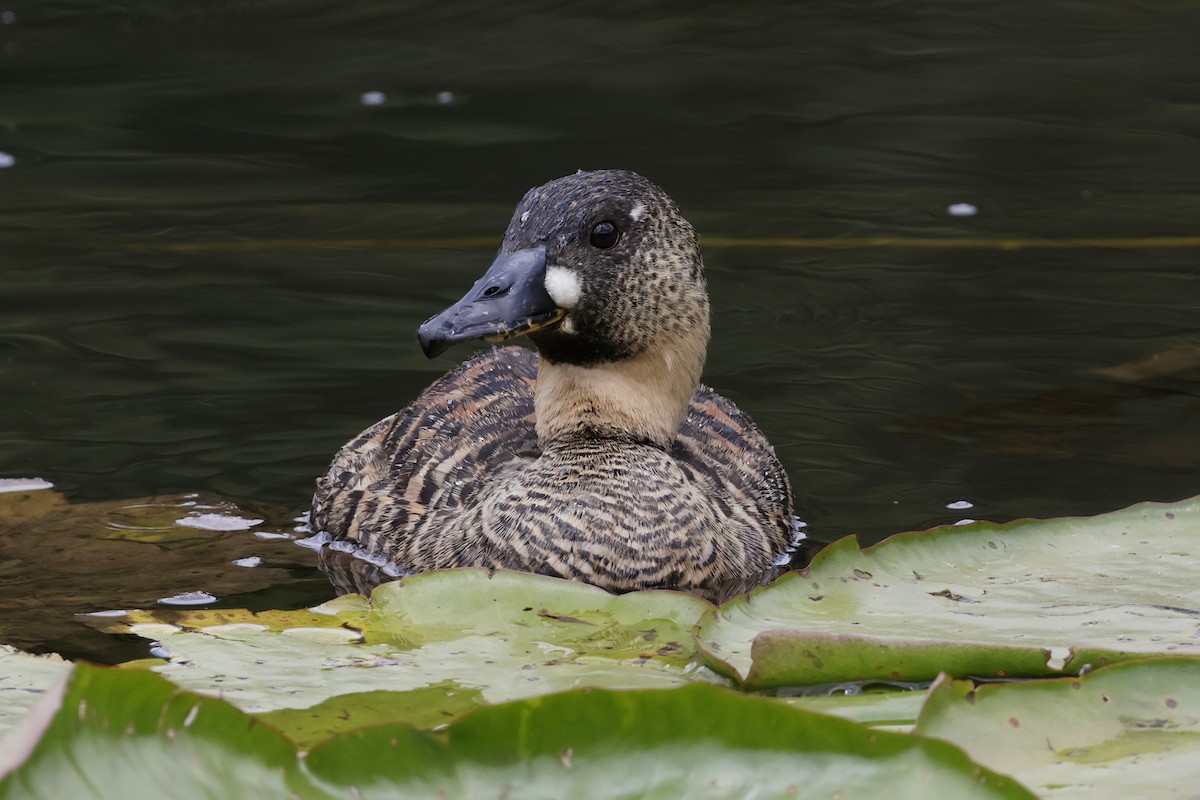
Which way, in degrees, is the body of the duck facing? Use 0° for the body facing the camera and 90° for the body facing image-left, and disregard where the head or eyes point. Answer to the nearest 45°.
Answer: approximately 0°

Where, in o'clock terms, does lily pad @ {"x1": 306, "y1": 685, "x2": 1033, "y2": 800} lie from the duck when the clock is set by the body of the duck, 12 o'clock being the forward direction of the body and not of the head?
The lily pad is roughly at 12 o'clock from the duck.

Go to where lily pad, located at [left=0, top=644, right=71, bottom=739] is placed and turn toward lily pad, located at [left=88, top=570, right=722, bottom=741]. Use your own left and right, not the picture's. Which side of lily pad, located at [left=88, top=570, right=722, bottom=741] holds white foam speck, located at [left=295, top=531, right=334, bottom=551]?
left

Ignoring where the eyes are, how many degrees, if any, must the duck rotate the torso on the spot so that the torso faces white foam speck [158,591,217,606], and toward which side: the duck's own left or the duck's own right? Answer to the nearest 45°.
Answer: approximately 90° to the duck's own right

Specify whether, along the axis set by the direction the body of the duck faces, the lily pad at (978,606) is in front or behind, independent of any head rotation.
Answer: in front

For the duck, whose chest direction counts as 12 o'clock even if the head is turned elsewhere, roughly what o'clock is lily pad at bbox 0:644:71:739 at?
The lily pad is roughly at 1 o'clock from the duck.

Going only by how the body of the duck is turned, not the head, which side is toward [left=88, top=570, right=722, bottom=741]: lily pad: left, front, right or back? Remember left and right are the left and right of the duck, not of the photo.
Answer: front

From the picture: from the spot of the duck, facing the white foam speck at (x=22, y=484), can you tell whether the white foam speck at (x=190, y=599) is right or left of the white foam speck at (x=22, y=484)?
left

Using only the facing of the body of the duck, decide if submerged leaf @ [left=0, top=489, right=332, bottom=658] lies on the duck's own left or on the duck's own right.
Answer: on the duck's own right

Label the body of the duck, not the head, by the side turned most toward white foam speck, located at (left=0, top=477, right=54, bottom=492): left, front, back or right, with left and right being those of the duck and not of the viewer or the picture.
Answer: right

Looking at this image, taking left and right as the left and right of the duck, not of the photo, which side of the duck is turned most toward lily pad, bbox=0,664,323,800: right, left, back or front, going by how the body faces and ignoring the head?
front

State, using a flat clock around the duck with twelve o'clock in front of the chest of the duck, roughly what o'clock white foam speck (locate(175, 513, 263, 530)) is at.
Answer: The white foam speck is roughly at 4 o'clock from the duck.

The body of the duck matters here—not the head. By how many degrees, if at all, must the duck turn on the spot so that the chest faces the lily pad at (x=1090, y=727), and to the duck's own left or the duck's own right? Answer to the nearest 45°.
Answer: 0° — it already faces it
